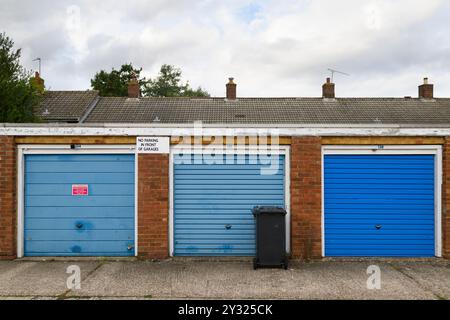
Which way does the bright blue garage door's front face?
toward the camera

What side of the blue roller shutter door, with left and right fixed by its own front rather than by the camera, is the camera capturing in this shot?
front

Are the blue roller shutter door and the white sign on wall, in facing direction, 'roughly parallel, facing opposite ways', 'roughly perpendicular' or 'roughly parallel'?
roughly parallel

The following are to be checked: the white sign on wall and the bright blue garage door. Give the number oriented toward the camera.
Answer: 2

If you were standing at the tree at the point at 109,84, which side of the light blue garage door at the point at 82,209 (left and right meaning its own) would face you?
back

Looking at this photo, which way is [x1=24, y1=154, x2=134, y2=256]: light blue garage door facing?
toward the camera

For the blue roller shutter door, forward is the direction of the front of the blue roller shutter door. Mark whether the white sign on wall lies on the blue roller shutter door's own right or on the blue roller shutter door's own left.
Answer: on the blue roller shutter door's own right

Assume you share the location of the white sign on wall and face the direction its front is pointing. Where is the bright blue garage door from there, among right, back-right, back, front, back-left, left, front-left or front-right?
left

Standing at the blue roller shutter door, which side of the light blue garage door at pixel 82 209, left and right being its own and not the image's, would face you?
left
